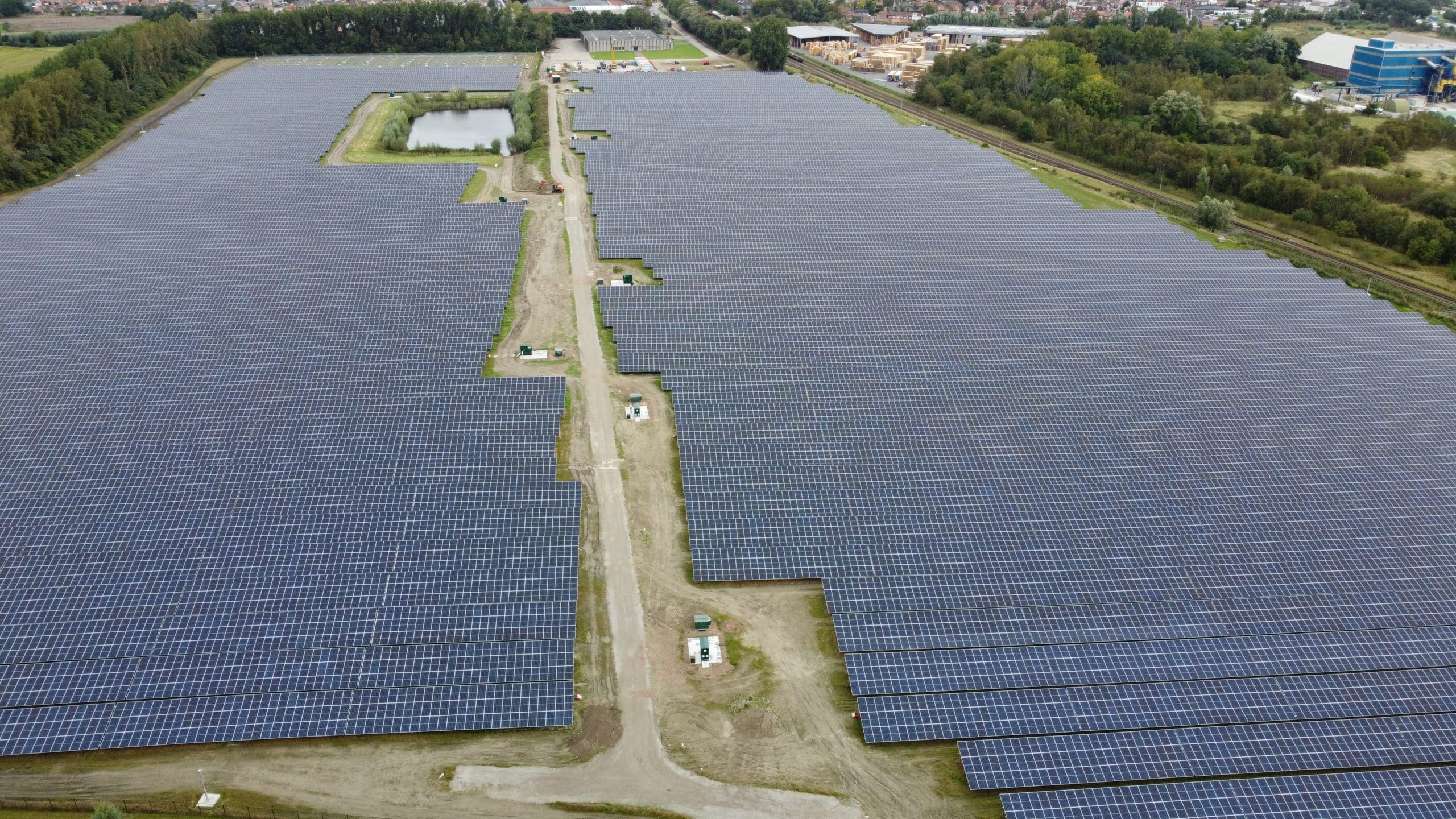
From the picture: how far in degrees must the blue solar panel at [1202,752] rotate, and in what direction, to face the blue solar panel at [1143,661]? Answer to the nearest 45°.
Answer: approximately 135° to its right

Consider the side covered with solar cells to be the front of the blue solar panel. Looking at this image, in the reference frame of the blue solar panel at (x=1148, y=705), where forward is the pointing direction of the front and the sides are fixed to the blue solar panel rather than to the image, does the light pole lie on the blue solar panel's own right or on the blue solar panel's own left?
on the blue solar panel's own right

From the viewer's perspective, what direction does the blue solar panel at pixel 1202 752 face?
toward the camera

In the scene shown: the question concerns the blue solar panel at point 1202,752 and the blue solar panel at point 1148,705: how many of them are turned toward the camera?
2

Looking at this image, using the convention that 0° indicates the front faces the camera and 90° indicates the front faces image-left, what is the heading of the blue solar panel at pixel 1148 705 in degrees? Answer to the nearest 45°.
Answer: approximately 0°

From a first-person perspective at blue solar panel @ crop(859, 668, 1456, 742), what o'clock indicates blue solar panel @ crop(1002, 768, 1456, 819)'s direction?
blue solar panel @ crop(1002, 768, 1456, 819) is roughly at 12 o'clock from blue solar panel @ crop(859, 668, 1456, 742).

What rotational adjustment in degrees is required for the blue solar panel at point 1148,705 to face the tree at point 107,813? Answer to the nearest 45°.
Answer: approximately 45° to its right

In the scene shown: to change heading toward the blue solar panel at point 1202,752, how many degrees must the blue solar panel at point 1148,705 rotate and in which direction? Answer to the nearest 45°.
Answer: approximately 45° to its left

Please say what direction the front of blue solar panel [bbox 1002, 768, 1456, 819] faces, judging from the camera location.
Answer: facing the viewer

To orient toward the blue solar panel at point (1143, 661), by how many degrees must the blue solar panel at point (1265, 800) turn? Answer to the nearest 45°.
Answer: approximately 135° to its right
